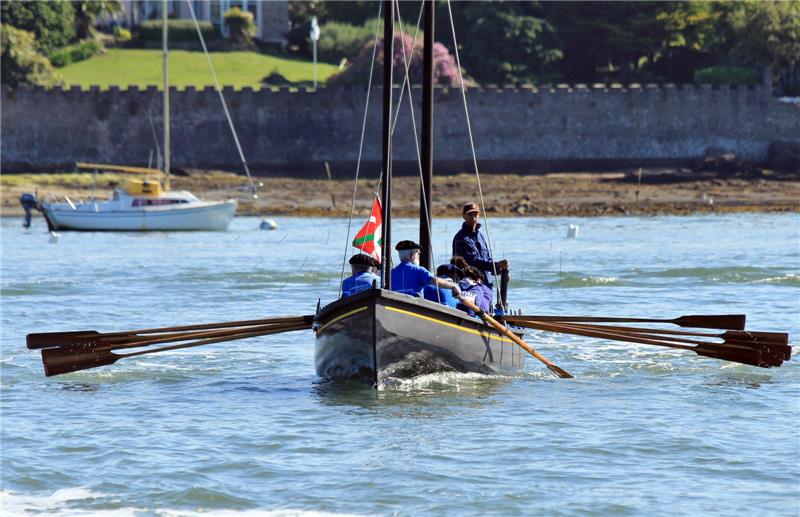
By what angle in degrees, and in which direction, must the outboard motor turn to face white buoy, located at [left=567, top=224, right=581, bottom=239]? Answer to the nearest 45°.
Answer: approximately 45° to its right

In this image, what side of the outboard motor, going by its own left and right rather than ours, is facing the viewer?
right

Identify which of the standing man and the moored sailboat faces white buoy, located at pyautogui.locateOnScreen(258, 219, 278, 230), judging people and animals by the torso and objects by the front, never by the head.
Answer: the moored sailboat

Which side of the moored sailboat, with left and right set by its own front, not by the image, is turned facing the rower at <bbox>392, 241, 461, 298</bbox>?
right

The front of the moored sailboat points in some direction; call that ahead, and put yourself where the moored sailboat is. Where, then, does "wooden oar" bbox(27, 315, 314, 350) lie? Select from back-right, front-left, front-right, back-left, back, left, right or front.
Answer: right

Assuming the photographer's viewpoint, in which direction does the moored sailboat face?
facing to the right of the viewer

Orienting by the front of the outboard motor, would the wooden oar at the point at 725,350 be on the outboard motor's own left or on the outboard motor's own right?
on the outboard motor's own right

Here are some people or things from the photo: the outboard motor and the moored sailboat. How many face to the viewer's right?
2

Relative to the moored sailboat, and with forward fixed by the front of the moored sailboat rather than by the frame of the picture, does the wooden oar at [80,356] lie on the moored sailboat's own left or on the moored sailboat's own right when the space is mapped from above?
on the moored sailboat's own right
